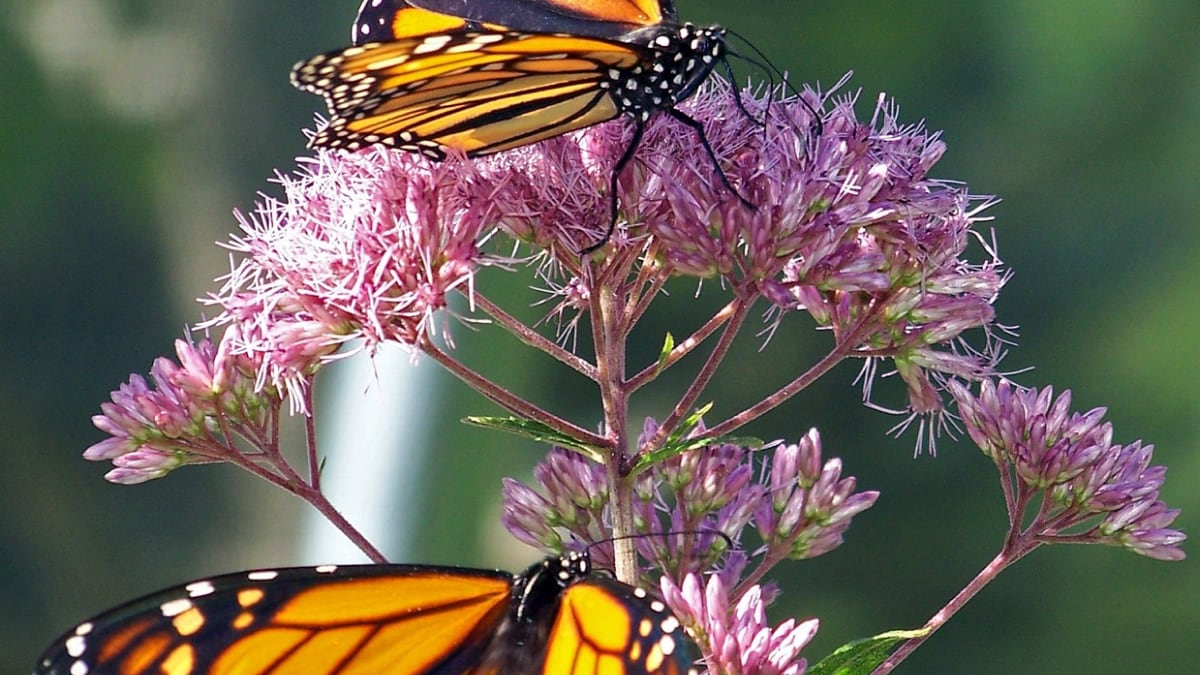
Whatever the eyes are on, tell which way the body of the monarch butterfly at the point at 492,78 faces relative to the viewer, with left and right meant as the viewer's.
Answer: facing to the right of the viewer

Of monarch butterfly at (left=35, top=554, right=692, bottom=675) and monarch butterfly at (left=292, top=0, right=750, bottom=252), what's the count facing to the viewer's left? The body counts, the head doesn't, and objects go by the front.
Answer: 0

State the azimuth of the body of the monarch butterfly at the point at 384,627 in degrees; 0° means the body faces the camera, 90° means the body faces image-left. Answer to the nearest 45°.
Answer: approximately 225°
